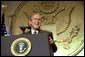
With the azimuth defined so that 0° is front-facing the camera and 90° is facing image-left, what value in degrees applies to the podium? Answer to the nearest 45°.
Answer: approximately 0°
